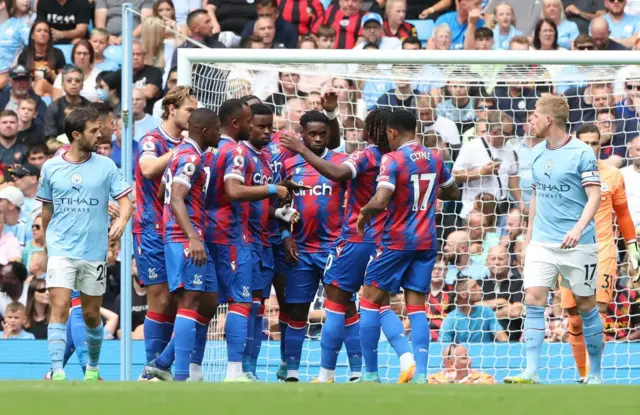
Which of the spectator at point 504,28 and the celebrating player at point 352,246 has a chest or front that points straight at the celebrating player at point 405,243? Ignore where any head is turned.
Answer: the spectator

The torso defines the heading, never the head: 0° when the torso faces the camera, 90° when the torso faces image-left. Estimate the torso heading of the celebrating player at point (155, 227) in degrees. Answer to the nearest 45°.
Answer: approximately 270°

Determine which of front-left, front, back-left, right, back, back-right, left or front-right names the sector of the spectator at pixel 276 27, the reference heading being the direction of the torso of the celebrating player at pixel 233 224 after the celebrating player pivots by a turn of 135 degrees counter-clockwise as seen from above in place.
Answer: front-right

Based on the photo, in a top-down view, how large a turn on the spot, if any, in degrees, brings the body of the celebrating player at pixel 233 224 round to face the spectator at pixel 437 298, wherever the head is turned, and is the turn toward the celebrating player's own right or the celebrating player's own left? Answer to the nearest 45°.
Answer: approximately 45° to the celebrating player's own left

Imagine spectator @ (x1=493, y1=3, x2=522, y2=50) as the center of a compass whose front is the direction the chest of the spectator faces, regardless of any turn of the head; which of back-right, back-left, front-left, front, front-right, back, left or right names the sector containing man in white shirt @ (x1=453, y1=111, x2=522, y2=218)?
front

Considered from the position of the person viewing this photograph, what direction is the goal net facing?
facing the viewer

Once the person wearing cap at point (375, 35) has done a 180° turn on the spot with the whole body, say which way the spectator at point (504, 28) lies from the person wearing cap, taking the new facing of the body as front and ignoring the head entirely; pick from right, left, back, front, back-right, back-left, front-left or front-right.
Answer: right

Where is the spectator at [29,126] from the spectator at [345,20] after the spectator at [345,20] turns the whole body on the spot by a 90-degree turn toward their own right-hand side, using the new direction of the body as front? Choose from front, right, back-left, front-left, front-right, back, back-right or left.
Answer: front

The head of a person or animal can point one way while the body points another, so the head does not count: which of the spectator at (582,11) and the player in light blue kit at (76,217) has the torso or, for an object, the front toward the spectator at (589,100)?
the spectator at (582,11)

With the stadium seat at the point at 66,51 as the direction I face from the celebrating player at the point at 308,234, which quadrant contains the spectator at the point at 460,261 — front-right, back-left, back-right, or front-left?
front-right

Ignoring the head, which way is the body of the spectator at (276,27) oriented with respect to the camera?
toward the camera
